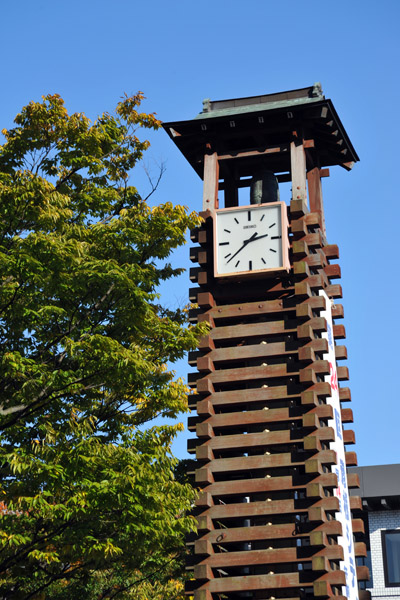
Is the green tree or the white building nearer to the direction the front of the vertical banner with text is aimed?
the white building

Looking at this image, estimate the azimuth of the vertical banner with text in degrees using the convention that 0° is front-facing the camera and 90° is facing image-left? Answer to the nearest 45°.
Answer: approximately 270°

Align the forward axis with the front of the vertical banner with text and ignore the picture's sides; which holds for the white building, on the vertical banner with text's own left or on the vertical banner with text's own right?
on the vertical banner with text's own left

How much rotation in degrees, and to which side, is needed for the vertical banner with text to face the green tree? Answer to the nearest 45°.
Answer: approximately 135° to its right
